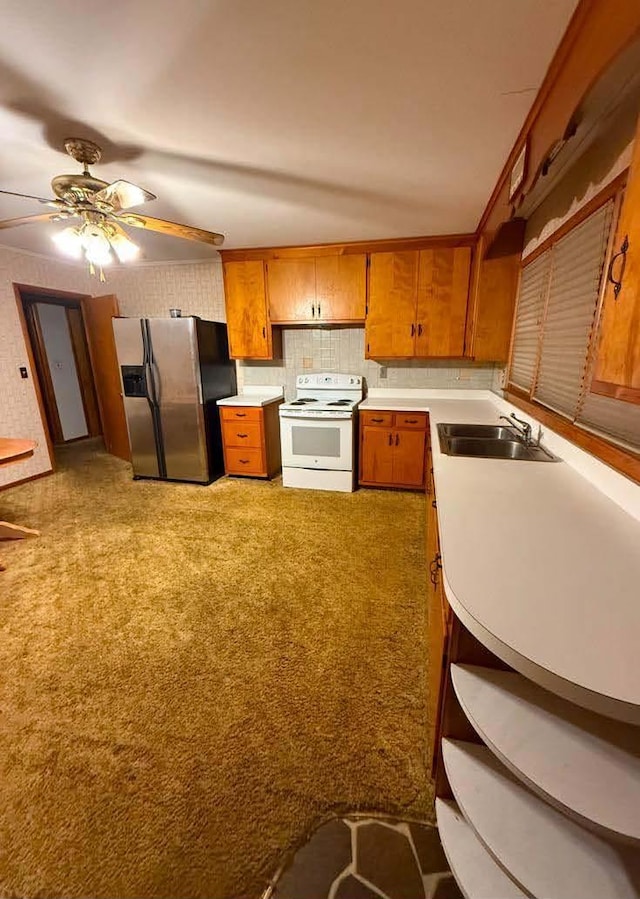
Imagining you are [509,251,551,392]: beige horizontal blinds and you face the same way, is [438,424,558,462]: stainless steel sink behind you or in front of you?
in front

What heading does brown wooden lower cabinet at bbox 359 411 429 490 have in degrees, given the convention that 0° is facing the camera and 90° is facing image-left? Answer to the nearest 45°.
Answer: approximately 0°

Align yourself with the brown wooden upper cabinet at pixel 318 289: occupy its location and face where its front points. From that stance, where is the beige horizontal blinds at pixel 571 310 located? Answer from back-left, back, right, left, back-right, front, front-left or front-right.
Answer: front-left

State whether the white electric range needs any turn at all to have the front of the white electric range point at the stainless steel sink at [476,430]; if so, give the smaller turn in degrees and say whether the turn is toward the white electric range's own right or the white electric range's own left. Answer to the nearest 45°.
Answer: approximately 45° to the white electric range's own left

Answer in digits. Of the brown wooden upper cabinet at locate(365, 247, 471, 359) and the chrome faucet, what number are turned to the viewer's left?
1

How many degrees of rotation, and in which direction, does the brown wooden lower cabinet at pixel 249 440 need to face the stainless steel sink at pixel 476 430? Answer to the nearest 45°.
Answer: approximately 45° to its left

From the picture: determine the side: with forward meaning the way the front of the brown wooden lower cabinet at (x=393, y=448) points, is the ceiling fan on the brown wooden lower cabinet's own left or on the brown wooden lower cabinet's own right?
on the brown wooden lower cabinet's own right

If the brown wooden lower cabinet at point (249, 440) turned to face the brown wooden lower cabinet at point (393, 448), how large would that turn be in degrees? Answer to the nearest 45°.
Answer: approximately 45° to its left

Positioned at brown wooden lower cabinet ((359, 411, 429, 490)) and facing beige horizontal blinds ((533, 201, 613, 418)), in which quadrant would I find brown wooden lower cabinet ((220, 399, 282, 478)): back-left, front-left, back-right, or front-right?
back-right

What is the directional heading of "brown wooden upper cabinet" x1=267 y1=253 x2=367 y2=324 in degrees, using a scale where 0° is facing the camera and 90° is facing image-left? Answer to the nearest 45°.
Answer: approximately 0°

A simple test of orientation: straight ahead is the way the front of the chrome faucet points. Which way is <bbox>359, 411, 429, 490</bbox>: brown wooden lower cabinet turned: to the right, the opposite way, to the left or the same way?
to the left
